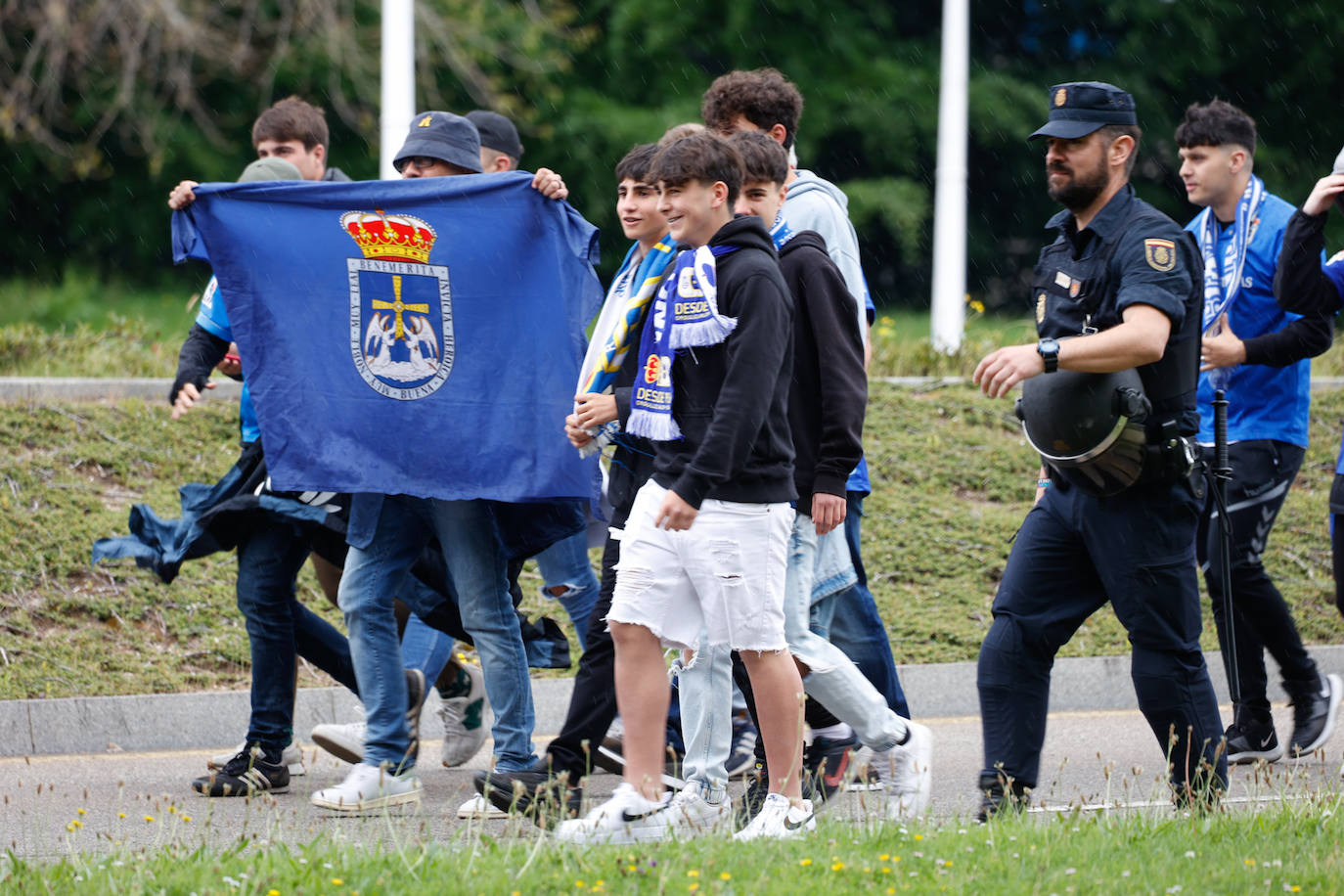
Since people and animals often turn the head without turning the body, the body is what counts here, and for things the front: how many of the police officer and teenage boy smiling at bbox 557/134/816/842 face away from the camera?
0

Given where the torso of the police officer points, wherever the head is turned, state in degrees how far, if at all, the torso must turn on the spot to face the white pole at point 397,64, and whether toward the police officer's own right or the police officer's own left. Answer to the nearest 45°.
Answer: approximately 90° to the police officer's own right

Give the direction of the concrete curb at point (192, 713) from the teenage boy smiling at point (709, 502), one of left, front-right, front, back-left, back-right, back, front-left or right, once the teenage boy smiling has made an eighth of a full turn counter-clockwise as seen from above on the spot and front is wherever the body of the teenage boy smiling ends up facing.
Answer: right

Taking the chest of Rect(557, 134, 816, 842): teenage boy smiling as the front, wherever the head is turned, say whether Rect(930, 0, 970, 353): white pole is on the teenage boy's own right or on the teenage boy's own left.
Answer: on the teenage boy's own right

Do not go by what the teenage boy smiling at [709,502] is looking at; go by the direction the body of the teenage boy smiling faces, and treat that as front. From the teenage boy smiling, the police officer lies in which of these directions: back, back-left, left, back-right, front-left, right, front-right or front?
back

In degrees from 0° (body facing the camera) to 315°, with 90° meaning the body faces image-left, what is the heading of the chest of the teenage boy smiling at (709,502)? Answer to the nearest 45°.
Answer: approximately 90°

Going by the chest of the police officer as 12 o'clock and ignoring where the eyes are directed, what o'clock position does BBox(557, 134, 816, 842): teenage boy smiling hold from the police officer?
The teenage boy smiling is roughly at 1 o'clock from the police officer.

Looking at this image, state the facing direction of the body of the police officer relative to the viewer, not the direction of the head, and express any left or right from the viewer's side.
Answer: facing the viewer and to the left of the viewer
